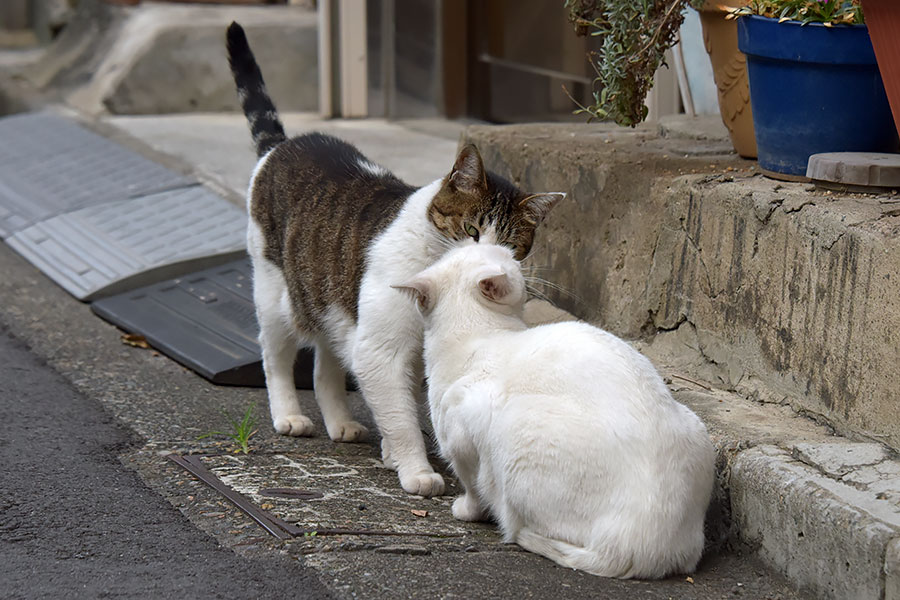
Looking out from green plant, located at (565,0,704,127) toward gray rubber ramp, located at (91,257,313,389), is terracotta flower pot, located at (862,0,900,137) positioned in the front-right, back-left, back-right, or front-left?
back-left

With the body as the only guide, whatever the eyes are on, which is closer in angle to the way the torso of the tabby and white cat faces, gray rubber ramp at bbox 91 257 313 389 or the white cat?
the white cat

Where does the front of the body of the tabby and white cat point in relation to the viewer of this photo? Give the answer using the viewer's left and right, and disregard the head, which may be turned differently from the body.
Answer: facing the viewer and to the right of the viewer

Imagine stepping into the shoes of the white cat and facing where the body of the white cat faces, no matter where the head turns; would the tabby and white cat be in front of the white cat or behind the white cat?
in front

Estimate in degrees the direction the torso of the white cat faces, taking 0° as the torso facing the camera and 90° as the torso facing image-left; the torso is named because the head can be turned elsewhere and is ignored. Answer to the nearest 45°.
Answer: approximately 135°

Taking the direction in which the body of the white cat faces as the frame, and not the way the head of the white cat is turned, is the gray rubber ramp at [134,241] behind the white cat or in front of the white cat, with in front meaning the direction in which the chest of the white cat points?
in front

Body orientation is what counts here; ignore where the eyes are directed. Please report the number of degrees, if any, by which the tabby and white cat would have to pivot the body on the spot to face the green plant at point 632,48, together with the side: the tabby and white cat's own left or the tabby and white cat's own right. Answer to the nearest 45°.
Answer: approximately 45° to the tabby and white cat's own left

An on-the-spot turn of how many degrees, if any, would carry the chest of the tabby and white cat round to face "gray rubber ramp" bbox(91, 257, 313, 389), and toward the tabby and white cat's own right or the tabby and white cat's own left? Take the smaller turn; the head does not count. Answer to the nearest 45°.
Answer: approximately 180°

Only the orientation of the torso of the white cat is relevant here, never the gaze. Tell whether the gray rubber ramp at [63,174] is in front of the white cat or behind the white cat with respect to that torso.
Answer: in front

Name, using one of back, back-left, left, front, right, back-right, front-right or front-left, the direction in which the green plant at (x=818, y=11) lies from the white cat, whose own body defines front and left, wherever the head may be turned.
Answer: right

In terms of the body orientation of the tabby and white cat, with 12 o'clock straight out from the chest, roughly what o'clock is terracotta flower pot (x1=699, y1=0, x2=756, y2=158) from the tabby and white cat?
The terracotta flower pot is roughly at 10 o'clock from the tabby and white cat.
